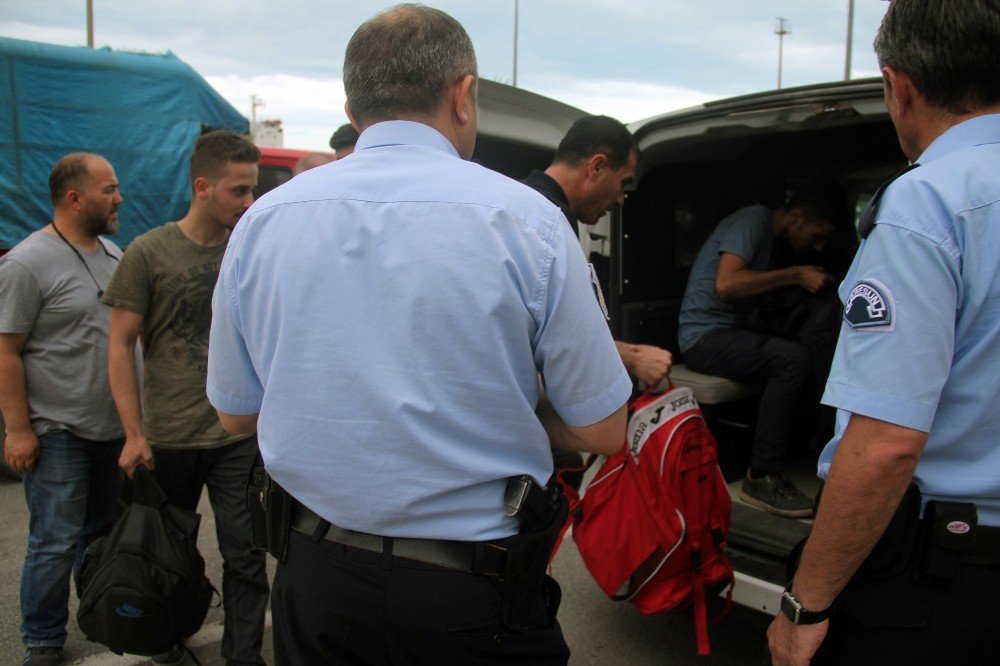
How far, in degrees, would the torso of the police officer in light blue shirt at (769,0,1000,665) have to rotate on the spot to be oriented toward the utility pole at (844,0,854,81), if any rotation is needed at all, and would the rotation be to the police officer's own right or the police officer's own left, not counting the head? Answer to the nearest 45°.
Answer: approximately 45° to the police officer's own right

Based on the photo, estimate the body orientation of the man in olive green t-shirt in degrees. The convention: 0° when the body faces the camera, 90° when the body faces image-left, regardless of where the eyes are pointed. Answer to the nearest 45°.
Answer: approximately 315°

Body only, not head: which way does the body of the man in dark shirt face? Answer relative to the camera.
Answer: to the viewer's right

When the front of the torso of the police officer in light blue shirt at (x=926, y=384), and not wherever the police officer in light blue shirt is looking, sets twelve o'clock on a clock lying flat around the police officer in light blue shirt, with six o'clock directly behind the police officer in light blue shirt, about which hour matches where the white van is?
The white van is roughly at 1 o'clock from the police officer in light blue shirt.

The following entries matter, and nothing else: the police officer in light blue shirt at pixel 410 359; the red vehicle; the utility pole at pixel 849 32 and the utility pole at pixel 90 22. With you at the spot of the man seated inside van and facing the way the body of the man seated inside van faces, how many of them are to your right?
1

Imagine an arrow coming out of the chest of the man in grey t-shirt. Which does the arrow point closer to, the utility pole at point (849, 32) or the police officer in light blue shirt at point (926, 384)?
the police officer in light blue shirt

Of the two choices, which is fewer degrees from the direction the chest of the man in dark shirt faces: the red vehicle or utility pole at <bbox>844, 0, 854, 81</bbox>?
the utility pole

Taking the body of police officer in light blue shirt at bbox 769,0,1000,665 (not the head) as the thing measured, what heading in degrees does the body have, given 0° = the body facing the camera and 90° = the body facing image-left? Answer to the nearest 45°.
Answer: approximately 135°

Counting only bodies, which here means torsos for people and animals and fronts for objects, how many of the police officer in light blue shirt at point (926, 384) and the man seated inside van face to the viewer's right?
1

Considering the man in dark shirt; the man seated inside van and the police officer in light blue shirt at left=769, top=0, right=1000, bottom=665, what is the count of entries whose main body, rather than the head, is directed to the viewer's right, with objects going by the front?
2

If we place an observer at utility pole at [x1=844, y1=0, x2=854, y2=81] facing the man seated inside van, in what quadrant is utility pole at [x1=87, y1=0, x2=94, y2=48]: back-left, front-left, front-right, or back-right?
front-right

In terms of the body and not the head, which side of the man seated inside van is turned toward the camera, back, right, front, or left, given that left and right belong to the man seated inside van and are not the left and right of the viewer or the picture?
right
